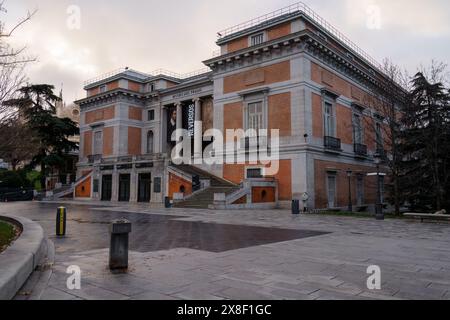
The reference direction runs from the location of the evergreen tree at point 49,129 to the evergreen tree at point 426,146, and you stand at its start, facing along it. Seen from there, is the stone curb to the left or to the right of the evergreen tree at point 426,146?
right

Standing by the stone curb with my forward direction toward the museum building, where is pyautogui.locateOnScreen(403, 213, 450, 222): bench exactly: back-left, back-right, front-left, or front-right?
front-right

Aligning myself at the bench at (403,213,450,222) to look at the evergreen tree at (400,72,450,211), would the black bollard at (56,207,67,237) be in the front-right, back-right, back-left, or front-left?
back-left

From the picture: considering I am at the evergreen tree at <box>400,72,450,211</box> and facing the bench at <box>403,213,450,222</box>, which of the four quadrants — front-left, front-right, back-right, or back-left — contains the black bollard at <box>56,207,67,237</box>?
front-right

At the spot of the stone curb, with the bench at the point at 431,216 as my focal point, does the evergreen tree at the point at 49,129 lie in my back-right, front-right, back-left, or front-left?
front-left

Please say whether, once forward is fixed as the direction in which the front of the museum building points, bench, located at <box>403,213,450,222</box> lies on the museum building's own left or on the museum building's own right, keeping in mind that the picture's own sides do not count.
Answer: on the museum building's own left

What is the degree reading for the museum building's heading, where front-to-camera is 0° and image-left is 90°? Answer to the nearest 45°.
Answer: approximately 45°

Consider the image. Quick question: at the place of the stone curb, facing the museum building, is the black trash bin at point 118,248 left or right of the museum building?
right

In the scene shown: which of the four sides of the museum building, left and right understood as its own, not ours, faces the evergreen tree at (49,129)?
right

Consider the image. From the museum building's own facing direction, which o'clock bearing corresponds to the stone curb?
The stone curb is roughly at 11 o'clock from the museum building.

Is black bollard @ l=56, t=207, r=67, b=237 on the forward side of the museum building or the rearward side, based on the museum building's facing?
on the forward side

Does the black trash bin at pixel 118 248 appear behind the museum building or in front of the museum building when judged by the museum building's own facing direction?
in front

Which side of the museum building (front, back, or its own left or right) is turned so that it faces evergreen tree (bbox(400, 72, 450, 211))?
left

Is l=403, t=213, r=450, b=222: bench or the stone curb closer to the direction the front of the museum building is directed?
the stone curb

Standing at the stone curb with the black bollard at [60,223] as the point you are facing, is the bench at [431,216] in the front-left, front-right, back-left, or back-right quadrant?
front-right

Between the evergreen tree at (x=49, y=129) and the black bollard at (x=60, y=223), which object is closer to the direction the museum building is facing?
the black bollard
